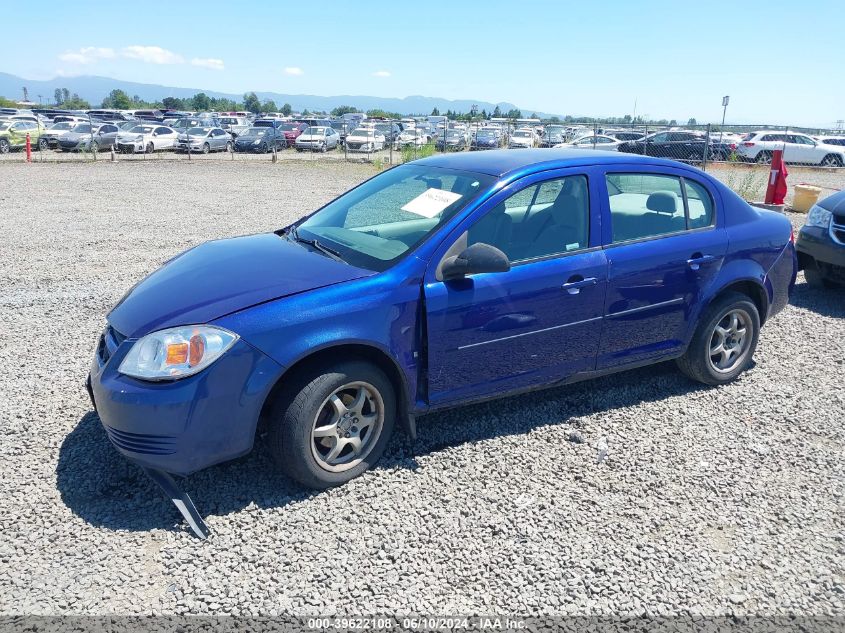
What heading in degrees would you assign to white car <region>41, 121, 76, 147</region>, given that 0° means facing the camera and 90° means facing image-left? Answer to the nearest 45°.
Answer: approximately 45°

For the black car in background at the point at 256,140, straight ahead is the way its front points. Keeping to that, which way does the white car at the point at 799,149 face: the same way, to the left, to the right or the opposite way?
to the left

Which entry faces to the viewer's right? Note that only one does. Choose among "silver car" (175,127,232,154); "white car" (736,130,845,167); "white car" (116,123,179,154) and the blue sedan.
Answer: "white car" (736,130,845,167)

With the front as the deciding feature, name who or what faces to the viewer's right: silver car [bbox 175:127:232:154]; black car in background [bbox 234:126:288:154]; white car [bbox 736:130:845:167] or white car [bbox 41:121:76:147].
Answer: white car [bbox 736:130:845:167]

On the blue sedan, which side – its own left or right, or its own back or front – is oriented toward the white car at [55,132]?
right

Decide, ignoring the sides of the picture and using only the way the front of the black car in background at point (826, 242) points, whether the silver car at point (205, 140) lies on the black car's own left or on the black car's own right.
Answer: on the black car's own right

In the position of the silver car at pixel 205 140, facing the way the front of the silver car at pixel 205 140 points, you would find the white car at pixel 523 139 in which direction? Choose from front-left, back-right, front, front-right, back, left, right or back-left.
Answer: back-left

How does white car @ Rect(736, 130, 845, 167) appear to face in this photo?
to the viewer's right

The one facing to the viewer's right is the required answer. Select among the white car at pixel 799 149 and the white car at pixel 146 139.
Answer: the white car at pixel 799 149

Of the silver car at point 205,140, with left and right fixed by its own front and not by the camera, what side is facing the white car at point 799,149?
left

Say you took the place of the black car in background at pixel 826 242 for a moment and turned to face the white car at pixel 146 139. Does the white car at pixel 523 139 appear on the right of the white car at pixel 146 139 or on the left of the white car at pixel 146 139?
right

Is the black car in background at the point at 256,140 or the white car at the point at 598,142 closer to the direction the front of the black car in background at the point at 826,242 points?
the black car in background

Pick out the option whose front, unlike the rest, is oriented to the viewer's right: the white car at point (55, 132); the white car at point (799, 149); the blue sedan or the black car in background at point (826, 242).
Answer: the white car at point (799, 149)

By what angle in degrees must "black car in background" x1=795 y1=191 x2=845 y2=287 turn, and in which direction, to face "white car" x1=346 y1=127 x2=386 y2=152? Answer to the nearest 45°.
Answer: approximately 90° to its right

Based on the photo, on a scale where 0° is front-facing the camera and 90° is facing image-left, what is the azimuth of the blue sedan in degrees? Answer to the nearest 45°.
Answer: approximately 45°

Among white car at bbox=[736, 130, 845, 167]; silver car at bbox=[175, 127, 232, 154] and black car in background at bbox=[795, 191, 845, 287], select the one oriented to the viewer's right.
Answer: the white car

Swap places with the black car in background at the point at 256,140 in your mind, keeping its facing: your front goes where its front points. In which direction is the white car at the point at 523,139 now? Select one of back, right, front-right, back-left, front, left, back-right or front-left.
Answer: back-left

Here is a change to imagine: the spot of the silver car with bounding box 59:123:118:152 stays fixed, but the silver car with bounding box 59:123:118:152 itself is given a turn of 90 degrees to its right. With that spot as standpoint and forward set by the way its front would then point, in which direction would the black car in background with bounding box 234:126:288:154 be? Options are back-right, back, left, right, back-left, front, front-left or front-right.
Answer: back-right

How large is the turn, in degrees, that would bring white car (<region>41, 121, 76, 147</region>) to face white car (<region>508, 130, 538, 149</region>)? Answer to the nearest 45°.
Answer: approximately 135° to its left

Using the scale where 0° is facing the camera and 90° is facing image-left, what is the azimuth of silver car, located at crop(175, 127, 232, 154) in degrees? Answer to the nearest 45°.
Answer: approximately 45°
